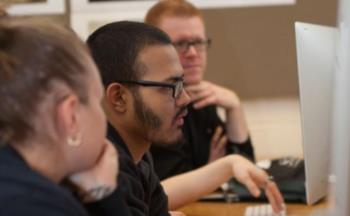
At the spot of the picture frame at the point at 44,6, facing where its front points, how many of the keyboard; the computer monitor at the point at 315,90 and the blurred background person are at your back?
0

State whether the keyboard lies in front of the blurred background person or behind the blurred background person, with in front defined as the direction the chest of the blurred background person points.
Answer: in front

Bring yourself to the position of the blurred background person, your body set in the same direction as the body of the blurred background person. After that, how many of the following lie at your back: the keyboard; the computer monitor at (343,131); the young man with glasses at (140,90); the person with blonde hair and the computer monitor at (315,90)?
0

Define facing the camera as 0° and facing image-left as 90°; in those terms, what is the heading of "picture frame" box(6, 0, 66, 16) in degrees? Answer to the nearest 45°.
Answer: approximately 0°

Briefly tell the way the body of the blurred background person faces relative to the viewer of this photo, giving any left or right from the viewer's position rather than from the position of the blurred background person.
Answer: facing the viewer and to the right of the viewer

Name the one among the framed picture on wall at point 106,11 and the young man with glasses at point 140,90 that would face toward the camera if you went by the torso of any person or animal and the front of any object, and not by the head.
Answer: the framed picture on wall

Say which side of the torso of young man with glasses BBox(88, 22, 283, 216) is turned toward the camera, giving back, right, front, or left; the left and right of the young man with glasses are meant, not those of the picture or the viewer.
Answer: right

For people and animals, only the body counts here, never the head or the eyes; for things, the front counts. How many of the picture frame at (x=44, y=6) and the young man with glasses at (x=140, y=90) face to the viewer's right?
1

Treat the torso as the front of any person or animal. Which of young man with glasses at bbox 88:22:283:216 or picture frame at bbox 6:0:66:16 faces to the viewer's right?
the young man with glasses

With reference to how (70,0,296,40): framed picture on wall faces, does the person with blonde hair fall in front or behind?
in front

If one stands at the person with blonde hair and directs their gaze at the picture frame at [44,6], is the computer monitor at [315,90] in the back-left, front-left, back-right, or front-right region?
front-right

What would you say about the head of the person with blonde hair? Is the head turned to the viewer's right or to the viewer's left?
to the viewer's right

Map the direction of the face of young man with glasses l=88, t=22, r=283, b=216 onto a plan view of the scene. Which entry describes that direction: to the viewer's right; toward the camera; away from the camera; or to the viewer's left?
to the viewer's right

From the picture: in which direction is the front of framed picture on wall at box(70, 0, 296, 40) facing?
toward the camera

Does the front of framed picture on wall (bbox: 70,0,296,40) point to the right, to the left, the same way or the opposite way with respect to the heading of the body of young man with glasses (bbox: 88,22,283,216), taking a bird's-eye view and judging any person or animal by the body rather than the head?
to the right
